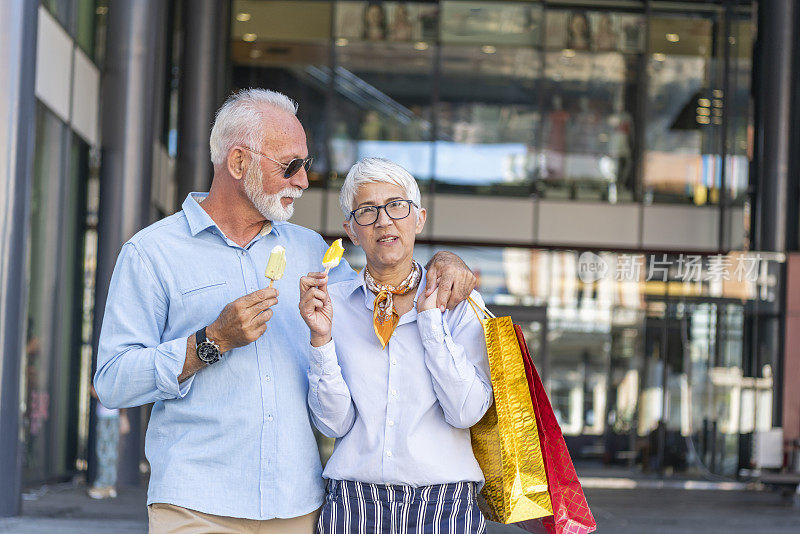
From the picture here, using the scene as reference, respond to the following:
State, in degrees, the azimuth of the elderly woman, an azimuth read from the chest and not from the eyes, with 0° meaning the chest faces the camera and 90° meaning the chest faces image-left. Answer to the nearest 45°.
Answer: approximately 0°

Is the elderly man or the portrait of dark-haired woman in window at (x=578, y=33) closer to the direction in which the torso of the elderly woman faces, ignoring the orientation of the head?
the elderly man

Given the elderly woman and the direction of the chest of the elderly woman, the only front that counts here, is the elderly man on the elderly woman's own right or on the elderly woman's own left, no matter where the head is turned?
on the elderly woman's own right

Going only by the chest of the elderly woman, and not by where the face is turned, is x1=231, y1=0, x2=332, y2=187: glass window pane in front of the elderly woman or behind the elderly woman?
behind

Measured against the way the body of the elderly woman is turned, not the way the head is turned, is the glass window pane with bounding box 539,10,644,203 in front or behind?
behind

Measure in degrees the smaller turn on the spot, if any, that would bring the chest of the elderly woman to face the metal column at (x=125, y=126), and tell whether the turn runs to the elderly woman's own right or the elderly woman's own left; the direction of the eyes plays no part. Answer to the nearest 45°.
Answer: approximately 180°

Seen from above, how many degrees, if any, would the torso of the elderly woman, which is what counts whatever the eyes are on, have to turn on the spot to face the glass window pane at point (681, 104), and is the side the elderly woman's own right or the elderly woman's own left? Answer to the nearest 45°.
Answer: approximately 180°

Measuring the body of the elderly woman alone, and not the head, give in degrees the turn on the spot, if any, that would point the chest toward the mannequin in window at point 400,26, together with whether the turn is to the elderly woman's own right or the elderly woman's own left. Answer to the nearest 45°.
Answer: approximately 180°

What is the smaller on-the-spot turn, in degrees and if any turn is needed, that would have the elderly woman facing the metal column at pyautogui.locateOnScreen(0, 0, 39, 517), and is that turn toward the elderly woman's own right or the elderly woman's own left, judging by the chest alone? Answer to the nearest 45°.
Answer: approximately 135° to the elderly woman's own right

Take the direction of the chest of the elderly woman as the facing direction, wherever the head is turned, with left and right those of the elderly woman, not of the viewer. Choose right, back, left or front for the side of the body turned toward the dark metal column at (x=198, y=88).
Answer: back

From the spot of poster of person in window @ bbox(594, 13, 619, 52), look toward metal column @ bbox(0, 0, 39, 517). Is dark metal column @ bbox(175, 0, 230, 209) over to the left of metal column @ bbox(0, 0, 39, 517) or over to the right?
right

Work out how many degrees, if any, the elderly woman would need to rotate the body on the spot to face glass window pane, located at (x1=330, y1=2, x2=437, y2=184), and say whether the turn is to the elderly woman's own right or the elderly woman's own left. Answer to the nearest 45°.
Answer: approximately 180°

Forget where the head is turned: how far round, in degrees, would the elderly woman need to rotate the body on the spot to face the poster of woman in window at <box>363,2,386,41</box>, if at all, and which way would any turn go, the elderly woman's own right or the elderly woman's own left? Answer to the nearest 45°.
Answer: approximately 180°

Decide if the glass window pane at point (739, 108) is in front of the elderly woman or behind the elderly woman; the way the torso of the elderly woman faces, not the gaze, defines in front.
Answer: behind

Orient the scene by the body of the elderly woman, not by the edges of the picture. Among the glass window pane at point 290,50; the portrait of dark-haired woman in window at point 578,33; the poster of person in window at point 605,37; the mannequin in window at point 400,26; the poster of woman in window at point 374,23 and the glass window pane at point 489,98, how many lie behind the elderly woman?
6
